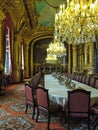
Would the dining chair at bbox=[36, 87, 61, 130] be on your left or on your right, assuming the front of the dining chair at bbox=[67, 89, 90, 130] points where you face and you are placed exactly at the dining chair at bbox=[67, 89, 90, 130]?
on your left

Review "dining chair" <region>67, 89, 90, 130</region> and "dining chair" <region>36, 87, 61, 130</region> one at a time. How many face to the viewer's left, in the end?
0

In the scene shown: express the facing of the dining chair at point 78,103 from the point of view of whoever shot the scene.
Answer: facing away from the viewer

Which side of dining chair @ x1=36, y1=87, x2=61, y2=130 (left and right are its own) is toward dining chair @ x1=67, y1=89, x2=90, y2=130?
right

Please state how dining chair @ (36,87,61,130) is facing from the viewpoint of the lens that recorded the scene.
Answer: facing away from the viewer and to the right of the viewer
